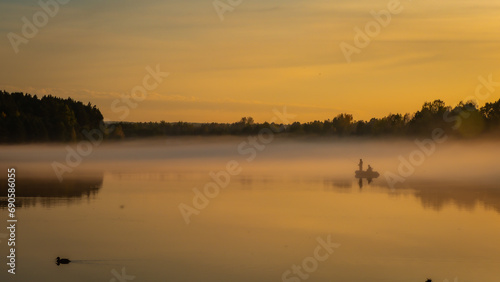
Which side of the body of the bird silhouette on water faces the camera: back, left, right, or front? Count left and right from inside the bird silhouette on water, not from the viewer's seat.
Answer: left
